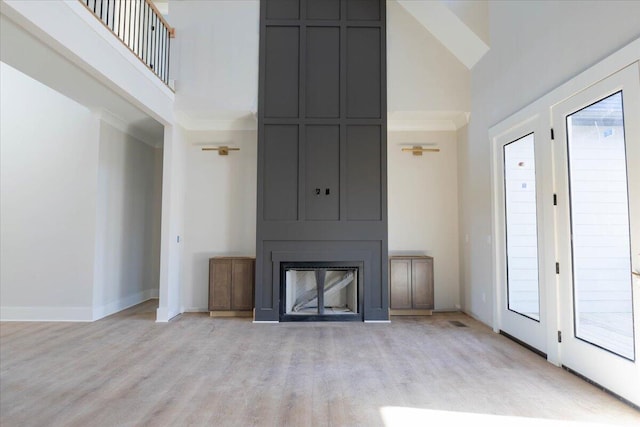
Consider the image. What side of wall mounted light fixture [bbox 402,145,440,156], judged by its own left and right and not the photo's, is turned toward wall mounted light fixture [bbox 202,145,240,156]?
right

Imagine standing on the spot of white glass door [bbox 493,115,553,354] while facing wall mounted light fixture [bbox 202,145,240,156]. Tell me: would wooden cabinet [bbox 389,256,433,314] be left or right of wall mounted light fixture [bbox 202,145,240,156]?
right

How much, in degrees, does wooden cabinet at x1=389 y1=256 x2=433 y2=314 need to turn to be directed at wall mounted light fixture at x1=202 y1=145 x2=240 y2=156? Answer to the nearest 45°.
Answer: approximately 90° to its right

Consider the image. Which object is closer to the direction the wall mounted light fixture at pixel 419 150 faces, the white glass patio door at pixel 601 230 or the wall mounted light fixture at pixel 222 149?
the white glass patio door
